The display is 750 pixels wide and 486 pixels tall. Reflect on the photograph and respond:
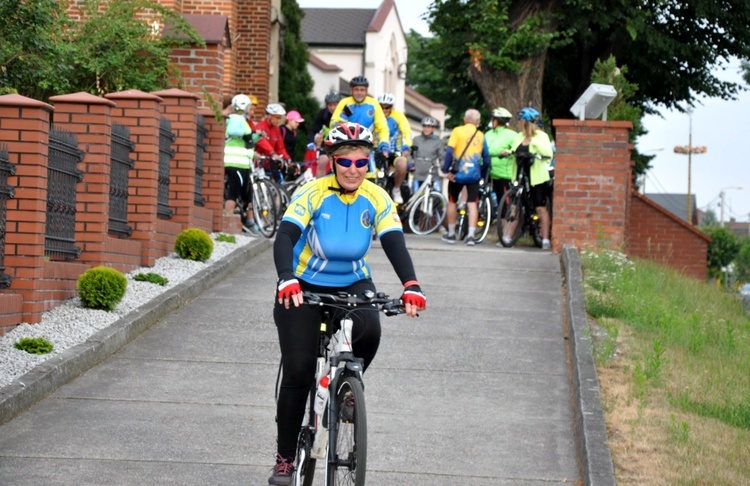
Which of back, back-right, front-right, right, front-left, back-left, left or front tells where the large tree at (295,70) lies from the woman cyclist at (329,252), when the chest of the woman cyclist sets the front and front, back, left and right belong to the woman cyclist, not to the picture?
back

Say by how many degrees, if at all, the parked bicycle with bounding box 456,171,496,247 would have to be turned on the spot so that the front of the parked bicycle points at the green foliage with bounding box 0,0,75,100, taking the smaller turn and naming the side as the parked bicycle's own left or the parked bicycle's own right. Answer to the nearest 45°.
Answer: approximately 90° to the parked bicycle's own right

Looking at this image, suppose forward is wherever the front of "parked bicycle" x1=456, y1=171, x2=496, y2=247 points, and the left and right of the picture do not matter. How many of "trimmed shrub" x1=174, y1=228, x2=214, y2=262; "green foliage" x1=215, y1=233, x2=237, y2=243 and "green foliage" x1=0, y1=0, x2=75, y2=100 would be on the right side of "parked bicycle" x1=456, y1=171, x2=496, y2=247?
3

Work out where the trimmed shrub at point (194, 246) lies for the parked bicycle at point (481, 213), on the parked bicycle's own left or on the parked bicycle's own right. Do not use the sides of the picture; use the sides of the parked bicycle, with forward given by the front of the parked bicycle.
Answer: on the parked bicycle's own right

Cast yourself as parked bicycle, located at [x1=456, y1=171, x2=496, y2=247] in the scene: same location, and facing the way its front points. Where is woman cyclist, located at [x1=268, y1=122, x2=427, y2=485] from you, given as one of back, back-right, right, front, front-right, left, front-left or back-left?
front-right

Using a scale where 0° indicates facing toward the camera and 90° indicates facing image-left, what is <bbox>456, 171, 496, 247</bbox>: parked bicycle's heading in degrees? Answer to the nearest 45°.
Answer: approximately 315°

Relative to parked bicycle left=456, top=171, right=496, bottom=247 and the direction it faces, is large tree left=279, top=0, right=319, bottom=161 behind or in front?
behind

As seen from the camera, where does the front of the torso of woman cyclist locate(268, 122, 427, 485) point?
toward the camera

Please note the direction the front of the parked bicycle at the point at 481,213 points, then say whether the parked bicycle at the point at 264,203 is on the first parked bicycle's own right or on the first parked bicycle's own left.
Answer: on the first parked bicycle's own right

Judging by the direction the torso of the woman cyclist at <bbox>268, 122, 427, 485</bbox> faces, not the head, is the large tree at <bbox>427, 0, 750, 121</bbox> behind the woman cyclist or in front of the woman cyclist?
behind

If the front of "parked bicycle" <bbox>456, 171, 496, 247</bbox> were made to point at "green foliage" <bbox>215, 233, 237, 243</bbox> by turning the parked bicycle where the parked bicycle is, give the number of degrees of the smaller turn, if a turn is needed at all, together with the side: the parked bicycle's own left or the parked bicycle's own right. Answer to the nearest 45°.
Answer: approximately 90° to the parked bicycle's own right

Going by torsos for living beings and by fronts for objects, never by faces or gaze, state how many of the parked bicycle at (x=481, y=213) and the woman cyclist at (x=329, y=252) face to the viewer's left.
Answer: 0
